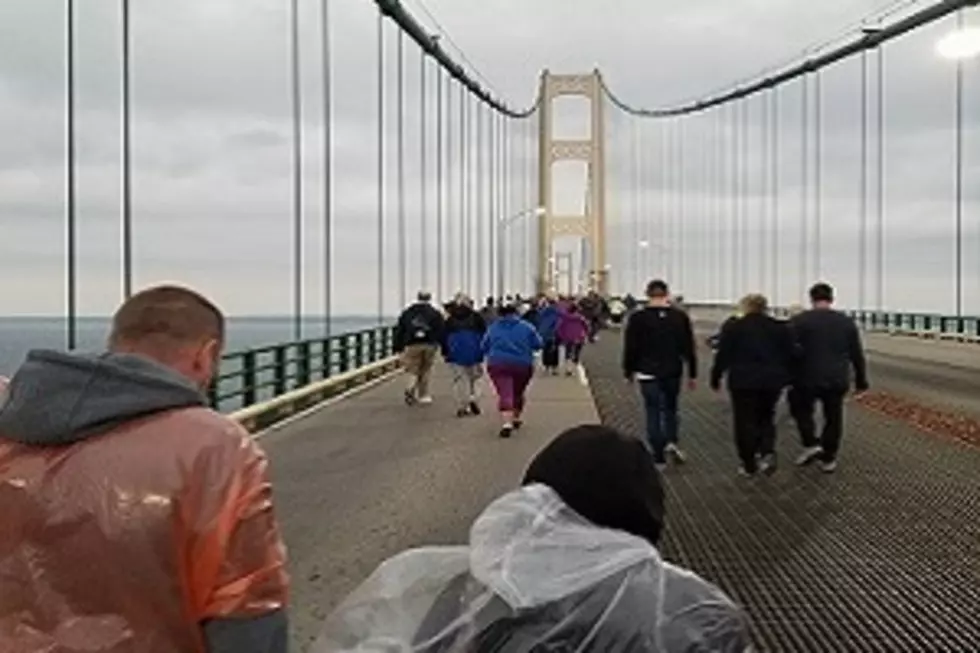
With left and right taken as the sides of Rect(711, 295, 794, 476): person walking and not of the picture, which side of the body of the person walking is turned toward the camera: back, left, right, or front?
back

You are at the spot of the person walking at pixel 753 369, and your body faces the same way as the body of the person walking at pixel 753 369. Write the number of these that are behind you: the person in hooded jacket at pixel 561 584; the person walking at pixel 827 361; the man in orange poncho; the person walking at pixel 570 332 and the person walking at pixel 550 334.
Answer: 2

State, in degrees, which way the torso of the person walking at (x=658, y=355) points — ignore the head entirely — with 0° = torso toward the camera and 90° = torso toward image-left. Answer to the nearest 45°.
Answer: approximately 180°

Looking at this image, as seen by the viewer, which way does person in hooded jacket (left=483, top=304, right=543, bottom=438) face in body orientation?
away from the camera

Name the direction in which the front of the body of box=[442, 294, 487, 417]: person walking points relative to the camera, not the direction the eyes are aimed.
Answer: away from the camera

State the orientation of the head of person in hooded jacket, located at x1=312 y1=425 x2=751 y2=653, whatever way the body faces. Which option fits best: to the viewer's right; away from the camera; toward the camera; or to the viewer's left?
away from the camera

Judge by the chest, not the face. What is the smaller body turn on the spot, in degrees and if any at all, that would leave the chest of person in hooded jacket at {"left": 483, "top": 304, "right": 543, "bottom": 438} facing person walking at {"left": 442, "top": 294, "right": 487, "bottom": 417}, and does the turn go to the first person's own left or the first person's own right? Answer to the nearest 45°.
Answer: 0° — they already face them

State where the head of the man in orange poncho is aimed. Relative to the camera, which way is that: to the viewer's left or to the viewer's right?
to the viewer's right

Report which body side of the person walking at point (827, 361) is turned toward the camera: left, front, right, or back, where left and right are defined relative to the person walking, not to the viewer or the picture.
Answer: back

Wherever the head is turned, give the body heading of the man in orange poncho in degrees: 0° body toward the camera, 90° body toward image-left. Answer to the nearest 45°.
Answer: approximately 225°

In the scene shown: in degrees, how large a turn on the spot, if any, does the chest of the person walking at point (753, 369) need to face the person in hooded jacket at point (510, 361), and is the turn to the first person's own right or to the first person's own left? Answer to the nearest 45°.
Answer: approximately 45° to the first person's own left

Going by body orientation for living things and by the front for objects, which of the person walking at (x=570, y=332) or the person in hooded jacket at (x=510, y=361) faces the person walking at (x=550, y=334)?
the person in hooded jacket

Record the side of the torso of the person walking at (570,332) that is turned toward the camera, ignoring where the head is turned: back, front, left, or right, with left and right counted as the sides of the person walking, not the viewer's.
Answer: back

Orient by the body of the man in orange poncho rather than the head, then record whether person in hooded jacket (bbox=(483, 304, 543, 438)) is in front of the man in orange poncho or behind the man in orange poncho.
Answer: in front

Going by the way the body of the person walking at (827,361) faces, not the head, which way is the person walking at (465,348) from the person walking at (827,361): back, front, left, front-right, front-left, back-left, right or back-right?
front-left
